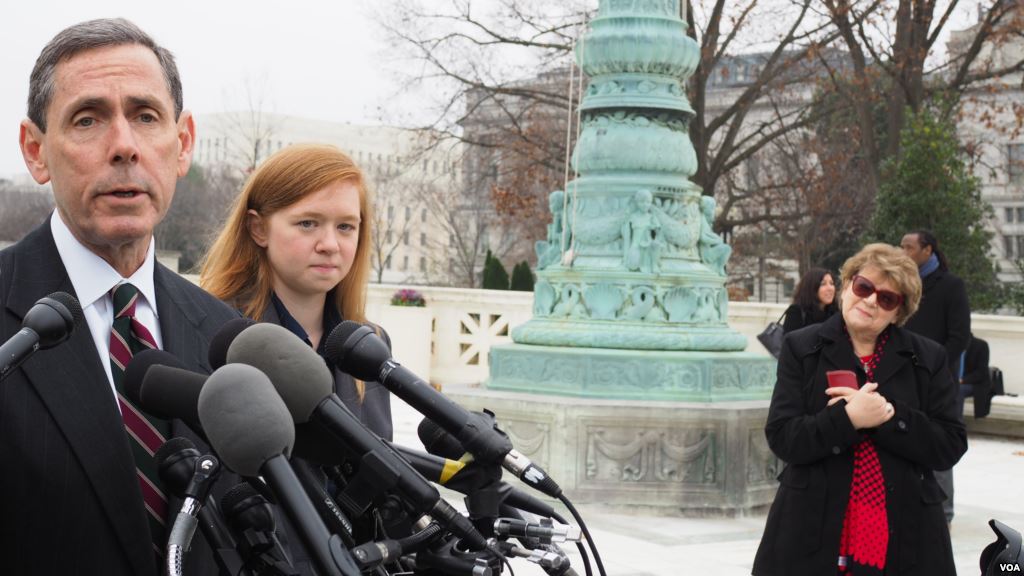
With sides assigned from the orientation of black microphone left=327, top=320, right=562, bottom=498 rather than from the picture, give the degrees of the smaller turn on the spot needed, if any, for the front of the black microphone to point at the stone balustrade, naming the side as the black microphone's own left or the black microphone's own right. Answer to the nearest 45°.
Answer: approximately 90° to the black microphone's own right

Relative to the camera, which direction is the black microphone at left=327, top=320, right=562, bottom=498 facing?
to the viewer's left

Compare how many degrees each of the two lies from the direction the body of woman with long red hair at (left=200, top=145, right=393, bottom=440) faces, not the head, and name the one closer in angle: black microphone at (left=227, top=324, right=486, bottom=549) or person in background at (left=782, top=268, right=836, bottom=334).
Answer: the black microphone

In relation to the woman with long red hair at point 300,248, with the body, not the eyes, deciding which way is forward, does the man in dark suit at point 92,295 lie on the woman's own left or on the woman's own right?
on the woman's own right

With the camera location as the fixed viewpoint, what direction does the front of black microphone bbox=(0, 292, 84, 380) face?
facing away from the viewer and to the right of the viewer
